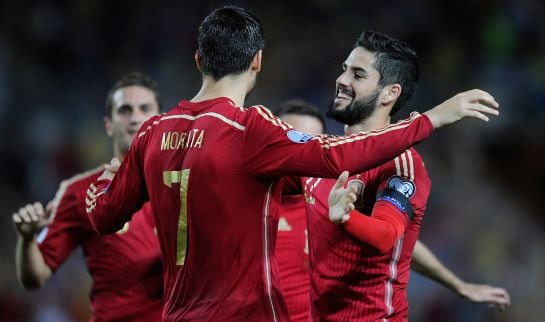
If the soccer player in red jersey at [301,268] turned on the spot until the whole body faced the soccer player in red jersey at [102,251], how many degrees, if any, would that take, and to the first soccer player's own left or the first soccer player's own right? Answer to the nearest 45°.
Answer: approximately 90° to the first soccer player's own right

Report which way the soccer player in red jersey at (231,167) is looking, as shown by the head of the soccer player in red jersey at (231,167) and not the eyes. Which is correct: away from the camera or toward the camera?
away from the camera

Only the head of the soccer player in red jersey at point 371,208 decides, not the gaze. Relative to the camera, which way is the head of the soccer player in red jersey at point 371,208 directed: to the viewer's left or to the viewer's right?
to the viewer's left

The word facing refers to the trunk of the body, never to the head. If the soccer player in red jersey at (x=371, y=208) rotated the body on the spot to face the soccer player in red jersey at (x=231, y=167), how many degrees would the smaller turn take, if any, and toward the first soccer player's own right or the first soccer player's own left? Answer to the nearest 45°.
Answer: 0° — they already face them

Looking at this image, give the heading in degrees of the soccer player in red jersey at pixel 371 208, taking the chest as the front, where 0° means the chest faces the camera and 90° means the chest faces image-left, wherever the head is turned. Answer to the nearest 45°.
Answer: approximately 45°

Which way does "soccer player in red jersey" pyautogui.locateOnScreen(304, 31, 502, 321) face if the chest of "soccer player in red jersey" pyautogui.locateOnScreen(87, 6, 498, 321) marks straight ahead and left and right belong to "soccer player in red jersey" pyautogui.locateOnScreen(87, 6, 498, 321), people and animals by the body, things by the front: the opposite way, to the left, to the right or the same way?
the opposite way

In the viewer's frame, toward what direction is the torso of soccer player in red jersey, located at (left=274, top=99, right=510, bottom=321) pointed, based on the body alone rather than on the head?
toward the camera

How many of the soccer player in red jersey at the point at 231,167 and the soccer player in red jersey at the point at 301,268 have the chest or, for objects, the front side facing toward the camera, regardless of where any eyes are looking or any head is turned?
1

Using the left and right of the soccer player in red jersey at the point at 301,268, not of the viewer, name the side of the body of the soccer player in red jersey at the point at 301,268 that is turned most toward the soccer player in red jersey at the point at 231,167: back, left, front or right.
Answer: front

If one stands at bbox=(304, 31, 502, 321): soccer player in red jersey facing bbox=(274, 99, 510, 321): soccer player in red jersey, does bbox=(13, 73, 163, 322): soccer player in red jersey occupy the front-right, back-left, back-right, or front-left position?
front-left

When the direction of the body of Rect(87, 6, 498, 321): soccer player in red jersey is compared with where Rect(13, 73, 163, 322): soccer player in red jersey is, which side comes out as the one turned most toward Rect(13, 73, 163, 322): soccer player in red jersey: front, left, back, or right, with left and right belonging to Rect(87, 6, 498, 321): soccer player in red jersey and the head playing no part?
left
